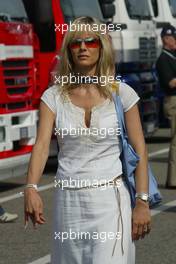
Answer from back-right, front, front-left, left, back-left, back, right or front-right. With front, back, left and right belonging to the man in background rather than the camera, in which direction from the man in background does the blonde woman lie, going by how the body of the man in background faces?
front-right

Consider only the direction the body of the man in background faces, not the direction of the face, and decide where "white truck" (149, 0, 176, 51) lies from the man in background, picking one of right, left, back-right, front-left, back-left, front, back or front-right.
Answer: back-left

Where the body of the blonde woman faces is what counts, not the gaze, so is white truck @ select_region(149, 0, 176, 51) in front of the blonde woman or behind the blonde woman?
behind

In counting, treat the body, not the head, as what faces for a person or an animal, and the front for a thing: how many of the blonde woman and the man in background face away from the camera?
0

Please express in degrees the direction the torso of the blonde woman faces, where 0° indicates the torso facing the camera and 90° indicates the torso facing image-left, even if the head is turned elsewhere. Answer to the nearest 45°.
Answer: approximately 0°

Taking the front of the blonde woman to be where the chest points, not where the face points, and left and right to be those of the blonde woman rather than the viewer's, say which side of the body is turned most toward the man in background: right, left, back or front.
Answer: back

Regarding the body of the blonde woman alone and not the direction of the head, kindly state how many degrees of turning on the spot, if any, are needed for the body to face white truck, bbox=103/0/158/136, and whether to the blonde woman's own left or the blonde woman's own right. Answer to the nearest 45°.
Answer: approximately 180°
